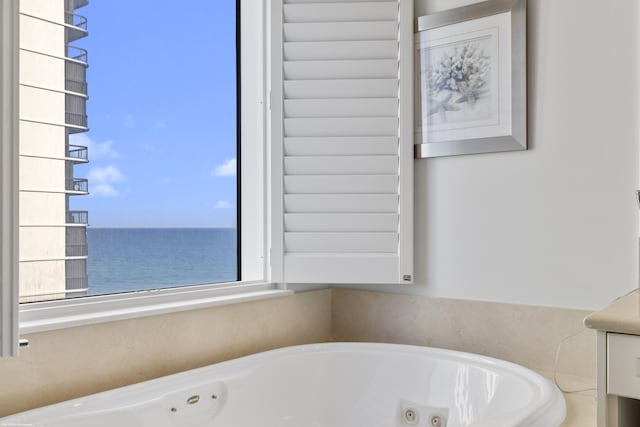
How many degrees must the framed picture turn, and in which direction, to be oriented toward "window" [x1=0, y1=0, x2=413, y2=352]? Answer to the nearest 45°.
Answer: approximately 45° to its right

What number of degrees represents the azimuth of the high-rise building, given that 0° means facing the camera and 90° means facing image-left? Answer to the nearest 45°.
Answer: approximately 270°

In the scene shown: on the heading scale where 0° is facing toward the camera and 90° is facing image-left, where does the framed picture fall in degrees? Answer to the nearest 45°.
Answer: approximately 45°

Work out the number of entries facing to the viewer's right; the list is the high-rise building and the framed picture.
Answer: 1

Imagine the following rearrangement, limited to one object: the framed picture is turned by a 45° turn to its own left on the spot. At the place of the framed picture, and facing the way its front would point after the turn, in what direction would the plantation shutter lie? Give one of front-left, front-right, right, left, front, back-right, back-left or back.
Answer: right
